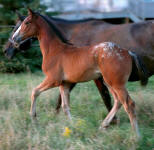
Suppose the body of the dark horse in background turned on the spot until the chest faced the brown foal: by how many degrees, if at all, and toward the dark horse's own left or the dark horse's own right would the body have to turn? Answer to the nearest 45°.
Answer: approximately 45° to the dark horse's own left

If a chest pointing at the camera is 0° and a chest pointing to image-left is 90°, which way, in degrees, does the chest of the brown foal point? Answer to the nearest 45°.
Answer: approximately 90°

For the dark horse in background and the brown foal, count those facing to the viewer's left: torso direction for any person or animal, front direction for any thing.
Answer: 2

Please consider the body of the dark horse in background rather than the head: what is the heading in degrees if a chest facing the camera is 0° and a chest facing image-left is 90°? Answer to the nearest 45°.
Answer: approximately 90°

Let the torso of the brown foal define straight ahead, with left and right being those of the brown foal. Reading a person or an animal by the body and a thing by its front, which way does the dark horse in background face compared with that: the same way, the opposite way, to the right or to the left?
the same way

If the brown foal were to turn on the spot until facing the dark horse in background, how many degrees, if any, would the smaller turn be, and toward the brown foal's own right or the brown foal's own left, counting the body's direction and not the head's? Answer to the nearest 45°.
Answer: approximately 135° to the brown foal's own right
